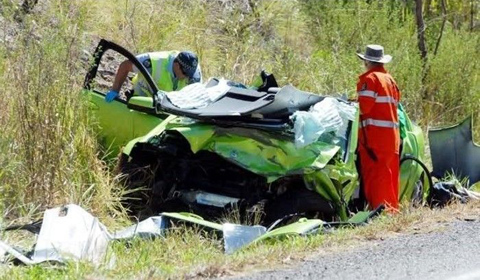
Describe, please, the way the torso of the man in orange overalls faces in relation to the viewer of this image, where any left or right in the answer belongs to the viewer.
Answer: facing away from the viewer and to the left of the viewer

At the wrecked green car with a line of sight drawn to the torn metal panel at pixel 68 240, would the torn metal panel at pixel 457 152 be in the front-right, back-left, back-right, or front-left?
back-left

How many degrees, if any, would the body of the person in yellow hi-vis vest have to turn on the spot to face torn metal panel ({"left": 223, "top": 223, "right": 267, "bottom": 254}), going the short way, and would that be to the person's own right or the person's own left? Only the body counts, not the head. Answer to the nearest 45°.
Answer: approximately 45° to the person's own right

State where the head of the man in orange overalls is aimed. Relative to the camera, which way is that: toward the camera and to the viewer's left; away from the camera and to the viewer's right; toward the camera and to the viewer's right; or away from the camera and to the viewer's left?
away from the camera and to the viewer's left

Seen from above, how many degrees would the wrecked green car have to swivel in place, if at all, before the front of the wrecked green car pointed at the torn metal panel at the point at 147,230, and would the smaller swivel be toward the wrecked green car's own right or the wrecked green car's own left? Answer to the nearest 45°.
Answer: approximately 45° to the wrecked green car's own right

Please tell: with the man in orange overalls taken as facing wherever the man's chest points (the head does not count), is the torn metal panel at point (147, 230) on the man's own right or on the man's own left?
on the man's own left

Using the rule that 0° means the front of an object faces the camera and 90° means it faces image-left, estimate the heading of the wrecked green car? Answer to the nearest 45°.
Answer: approximately 0°

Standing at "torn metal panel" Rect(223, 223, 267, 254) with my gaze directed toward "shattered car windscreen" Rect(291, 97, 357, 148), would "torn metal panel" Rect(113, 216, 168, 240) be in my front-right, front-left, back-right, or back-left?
back-left

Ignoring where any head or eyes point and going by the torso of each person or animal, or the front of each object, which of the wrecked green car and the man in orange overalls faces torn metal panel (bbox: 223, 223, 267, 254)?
the wrecked green car

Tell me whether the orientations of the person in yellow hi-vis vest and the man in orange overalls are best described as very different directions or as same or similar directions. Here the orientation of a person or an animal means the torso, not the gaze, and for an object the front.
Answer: very different directions

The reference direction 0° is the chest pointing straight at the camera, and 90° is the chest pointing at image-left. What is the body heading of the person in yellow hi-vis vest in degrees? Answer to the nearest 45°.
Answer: approximately 315°

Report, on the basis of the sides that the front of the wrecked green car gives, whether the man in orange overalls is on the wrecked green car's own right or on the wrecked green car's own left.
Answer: on the wrecked green car's own left
